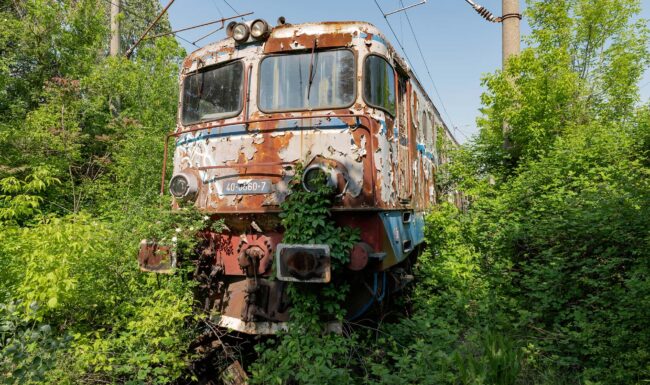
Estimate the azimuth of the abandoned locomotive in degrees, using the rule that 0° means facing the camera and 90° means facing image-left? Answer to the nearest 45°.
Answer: approximately 45°
